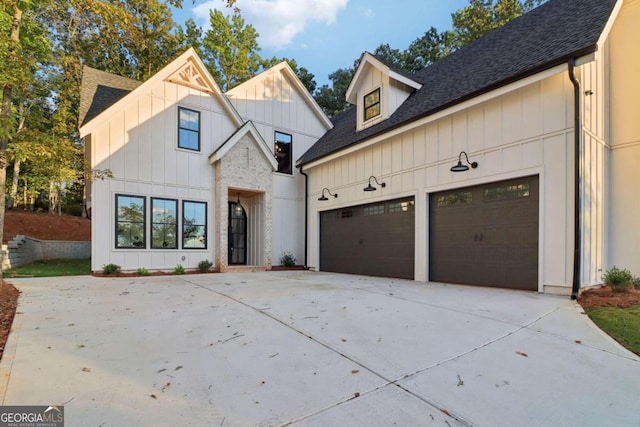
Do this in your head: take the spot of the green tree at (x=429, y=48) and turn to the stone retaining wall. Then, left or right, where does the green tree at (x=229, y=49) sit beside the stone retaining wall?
right

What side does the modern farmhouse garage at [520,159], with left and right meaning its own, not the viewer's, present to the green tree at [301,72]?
right

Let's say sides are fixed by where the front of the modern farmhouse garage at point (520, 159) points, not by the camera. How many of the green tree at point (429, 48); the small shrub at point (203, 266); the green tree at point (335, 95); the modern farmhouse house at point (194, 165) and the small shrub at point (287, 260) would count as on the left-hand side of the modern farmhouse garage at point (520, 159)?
0

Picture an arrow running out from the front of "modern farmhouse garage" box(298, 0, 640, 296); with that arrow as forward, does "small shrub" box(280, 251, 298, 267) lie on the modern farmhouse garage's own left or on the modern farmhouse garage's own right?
on the modern farmhouse garage's own right

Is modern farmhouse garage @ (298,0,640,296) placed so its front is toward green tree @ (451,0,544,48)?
no

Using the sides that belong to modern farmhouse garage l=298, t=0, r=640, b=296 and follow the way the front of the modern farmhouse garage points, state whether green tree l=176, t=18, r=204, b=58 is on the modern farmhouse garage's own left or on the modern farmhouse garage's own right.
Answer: on the modern farmhouse garage's own right

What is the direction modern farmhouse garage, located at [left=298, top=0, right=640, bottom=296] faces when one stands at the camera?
facing the viewer and to the left of the viewer

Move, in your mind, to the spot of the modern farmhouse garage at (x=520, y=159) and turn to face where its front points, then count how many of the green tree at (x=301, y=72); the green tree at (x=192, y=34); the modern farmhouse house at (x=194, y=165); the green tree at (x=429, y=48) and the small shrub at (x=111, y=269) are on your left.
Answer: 0

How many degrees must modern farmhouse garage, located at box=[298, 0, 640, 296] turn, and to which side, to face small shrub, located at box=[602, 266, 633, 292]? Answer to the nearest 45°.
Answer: approximately 90° to its left

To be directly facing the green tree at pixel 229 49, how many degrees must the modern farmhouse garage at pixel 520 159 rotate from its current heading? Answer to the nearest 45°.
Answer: approximately 90° to its right

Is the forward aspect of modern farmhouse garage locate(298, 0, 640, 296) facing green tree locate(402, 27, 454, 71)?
no

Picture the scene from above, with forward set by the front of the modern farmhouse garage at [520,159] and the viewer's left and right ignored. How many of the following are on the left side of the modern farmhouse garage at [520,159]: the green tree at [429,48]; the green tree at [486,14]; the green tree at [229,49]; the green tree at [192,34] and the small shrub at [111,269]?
0

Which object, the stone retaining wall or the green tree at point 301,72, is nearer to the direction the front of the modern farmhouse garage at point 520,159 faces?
the stone retaining wall

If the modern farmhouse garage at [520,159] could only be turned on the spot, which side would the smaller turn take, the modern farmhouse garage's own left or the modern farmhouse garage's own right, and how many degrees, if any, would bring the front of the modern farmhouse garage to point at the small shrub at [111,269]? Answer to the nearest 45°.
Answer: approximately 45° to the modern farmhouse garage's own right

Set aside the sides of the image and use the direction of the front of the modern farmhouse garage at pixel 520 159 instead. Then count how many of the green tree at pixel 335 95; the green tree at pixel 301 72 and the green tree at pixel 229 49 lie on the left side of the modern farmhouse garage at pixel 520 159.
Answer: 0

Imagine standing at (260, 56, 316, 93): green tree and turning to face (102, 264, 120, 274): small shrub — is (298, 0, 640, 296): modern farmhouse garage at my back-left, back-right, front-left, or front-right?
front-left
